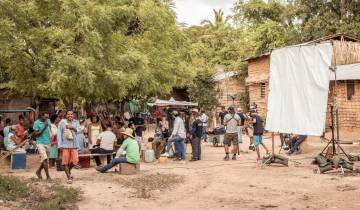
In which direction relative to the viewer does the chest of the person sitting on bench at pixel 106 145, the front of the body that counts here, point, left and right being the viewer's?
facing away from the viewer and to the left of the viewer

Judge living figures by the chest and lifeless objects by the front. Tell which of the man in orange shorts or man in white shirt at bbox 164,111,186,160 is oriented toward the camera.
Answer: the man in orange shorts

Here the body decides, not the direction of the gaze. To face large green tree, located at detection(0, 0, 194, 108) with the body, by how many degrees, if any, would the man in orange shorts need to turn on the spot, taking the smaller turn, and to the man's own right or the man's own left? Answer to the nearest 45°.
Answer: approximately 180°

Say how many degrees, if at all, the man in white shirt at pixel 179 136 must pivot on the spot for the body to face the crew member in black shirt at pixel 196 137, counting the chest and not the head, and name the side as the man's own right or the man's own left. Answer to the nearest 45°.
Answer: approximately 180°

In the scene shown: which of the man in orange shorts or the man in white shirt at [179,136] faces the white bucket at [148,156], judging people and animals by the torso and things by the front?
the man in white shirt

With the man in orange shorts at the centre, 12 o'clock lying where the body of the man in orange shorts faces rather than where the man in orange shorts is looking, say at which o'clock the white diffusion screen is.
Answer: The white diffusion screen is roughly at 9 o'clock from the man in orange shorts.

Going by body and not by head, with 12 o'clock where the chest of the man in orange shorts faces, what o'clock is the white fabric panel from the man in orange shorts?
The white fabric panel is roughly at 8 o'clock from the man in orange shorts.

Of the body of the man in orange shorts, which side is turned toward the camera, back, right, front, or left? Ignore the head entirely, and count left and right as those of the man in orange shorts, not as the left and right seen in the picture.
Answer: front

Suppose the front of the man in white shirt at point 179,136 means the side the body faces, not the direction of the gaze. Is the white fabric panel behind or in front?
behind

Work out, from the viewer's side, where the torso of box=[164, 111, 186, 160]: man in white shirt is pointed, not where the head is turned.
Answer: to the viewer's left
